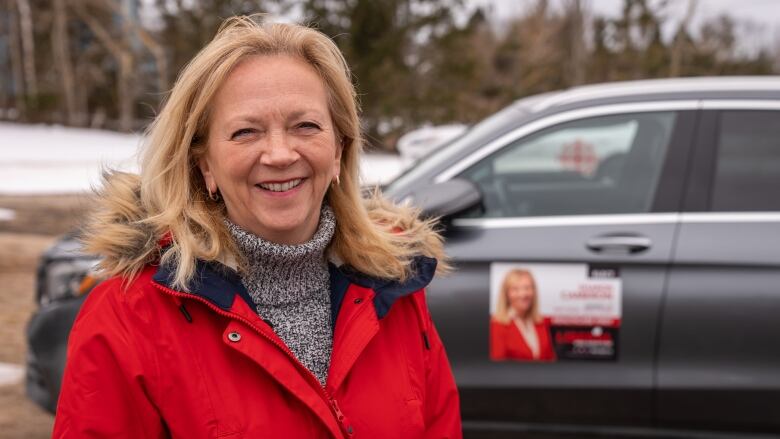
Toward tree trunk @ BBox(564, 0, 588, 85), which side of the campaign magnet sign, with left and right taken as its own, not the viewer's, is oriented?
back

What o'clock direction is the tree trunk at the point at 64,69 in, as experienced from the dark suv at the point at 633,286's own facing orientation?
The tree trunk is roughly at 2 o'clock from the dark suv.

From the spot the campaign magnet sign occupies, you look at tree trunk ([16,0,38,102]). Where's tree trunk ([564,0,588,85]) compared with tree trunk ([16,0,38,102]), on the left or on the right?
right

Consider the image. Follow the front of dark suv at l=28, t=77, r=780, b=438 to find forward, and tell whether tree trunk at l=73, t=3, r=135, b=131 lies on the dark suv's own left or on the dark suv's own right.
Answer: on the dark suv's own right

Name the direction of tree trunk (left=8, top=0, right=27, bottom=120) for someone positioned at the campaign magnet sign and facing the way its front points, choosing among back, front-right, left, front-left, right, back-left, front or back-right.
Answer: back-right

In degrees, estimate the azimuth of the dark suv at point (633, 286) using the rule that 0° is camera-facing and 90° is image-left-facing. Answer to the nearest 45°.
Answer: approximately 90°

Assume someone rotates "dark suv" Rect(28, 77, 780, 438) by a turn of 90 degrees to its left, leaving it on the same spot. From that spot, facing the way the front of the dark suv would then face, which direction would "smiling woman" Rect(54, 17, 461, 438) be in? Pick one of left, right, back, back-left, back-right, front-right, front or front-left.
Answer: front-right
